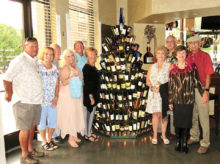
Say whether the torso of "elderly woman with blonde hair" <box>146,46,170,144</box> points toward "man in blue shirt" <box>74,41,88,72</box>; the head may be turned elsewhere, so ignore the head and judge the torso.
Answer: no

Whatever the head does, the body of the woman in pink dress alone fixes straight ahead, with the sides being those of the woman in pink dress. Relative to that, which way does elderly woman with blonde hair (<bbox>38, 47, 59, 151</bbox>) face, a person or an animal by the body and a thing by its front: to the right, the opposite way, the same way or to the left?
the same way

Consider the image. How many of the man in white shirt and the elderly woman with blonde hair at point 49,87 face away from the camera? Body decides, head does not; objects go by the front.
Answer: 0

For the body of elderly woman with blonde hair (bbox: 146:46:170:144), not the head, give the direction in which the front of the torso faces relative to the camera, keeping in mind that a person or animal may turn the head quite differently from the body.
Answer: toward the camera

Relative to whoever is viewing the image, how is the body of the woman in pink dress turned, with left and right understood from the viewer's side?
facing the viewer and to the right of the viewer

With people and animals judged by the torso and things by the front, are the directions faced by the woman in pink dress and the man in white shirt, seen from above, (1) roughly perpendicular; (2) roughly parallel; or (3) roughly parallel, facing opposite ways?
roughly parallel

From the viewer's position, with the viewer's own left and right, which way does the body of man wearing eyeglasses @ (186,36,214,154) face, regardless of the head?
facing the viewer and to the left of the viewer

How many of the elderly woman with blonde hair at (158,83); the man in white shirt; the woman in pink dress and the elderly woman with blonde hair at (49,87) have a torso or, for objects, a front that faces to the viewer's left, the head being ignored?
0

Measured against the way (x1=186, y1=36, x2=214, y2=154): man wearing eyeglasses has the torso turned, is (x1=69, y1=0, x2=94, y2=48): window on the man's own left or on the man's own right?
on the man's own right

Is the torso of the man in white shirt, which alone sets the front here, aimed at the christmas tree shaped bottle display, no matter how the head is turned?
no

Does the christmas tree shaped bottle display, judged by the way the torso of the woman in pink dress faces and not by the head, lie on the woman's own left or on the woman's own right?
on the woman's own left

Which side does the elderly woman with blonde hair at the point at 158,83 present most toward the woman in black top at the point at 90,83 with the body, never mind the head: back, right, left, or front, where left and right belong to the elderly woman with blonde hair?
right
